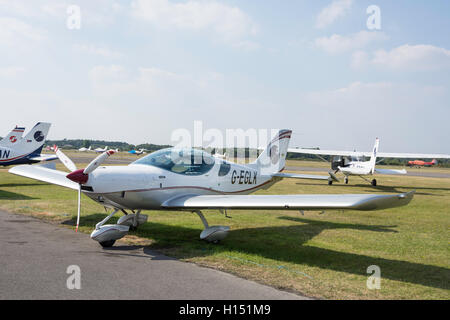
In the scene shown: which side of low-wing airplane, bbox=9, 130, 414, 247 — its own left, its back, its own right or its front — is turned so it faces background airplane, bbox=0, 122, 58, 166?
right

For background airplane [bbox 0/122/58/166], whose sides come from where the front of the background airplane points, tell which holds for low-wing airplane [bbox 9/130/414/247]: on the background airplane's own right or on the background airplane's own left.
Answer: on the background airplane's own left

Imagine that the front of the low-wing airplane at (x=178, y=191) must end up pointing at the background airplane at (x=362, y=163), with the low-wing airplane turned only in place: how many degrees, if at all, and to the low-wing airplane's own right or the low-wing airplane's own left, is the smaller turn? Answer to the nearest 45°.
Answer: approximately 180°

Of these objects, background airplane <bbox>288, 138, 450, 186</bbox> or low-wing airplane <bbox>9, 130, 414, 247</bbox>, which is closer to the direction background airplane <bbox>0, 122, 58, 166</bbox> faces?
the low-wing airplane

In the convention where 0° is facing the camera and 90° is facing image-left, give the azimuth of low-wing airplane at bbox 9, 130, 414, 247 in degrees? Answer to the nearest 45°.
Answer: approximately 45°

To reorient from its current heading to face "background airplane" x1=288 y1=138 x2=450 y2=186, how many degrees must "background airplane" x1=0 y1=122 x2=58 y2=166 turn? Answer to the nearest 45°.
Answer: approximately 135° to its left

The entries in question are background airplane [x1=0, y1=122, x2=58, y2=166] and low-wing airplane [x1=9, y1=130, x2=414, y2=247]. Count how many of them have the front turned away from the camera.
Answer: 0

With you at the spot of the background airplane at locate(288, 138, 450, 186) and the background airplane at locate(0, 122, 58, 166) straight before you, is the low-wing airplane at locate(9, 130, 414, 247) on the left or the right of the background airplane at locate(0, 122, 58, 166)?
left

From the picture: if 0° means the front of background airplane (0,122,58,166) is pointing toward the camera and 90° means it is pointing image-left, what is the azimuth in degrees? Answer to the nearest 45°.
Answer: approximately 45°
